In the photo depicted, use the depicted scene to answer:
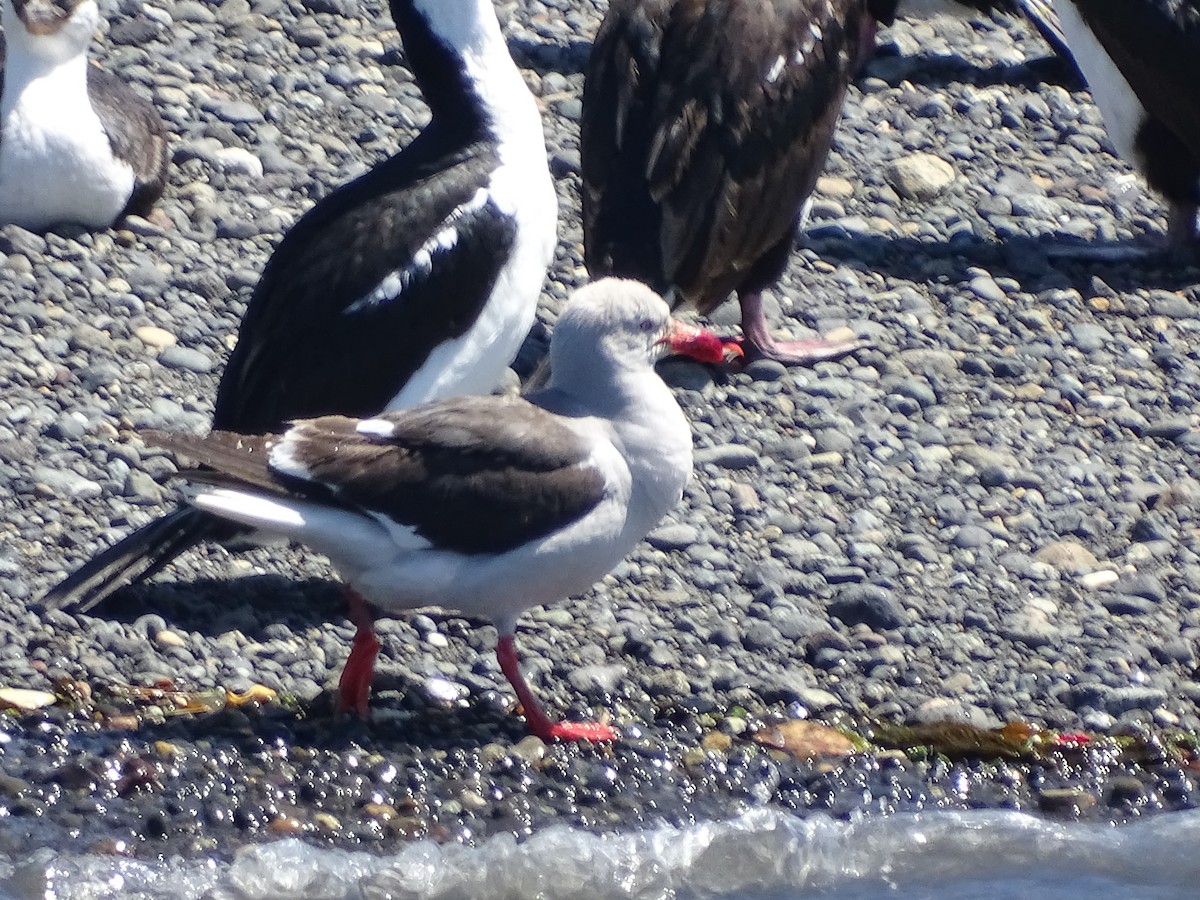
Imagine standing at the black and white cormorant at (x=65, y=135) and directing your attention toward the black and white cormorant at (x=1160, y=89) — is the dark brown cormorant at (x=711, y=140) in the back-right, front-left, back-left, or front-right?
front-right

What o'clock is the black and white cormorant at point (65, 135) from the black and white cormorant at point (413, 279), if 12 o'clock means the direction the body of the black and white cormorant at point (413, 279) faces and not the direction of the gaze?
the black and white cormorant at point (65, 135) is roughly at 8 o'clock from the black and white cormorant at point (413, 279).

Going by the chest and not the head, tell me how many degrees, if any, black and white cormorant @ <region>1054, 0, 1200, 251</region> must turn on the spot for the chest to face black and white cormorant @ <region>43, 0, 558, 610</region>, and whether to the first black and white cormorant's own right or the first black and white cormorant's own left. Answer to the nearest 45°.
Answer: approximately 45° to the first black and white cormorant's own left

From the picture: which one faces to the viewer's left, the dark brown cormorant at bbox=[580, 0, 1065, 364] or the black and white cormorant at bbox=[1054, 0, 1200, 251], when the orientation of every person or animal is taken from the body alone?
the black and white cormorant at bbox=[1054, 0, 1200, 251]

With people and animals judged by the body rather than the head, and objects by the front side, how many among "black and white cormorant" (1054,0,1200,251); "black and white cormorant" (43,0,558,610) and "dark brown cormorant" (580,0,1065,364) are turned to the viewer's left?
1

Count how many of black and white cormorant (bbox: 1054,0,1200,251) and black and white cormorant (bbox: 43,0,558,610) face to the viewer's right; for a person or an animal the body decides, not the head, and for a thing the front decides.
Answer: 1

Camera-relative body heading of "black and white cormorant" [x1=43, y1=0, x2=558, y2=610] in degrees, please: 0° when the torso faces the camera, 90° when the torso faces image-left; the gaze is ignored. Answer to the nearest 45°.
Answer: approximately 270°

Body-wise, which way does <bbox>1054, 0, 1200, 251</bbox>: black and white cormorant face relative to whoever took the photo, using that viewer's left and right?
facing to the left of the viewer

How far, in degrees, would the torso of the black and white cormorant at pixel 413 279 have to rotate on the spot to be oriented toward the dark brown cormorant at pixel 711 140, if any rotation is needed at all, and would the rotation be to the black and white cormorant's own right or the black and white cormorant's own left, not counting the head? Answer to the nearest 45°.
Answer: approximately 45° to the black and white cormorant's own left
